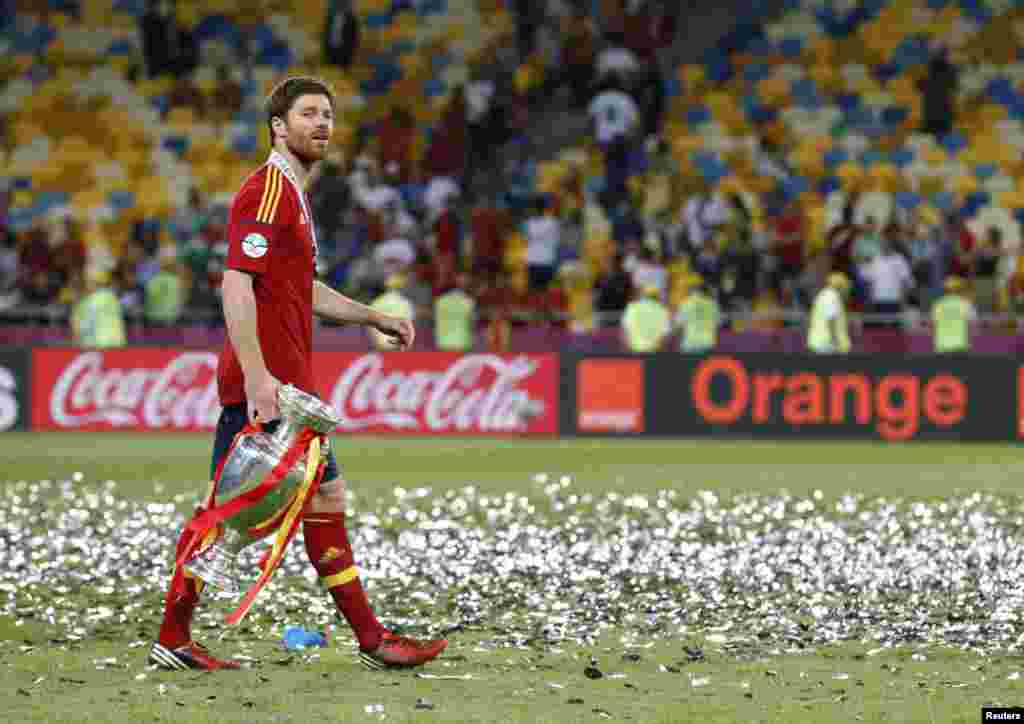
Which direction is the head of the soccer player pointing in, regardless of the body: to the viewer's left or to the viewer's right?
to the viewer's right

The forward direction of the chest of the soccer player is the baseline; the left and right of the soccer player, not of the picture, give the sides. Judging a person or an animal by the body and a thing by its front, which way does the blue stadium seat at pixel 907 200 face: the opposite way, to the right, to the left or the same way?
to the right

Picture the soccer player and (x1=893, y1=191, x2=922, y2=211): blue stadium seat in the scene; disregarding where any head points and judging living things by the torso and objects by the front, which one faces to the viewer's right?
the soccer player

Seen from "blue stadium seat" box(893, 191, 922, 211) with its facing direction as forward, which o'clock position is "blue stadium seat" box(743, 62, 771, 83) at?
"blue stadium seat" box(743, 62, 771, 83) is roughly at 4 o'clock from "blue stadium seat" box(893, 191, 922, 211).

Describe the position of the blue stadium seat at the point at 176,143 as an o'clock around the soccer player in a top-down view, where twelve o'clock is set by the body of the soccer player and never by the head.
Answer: The blue stadium seat is roughly at 9 o'clock from the soccer player.

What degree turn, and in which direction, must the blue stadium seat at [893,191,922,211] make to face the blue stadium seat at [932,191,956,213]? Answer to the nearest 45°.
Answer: approximately 90° to its left

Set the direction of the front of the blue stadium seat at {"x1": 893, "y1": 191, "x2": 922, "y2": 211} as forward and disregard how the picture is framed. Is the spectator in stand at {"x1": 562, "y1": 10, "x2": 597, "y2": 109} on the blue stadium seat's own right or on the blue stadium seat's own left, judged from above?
on the blue stadium seat's own right

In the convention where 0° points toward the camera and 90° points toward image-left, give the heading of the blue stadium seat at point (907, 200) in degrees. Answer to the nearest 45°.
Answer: approximately 0°

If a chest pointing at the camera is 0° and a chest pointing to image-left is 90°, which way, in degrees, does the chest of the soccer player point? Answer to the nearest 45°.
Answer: approximately 270°

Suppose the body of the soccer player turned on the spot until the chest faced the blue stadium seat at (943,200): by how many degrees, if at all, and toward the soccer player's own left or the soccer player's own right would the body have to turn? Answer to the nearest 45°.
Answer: approximately 45° to the soccer player's own left

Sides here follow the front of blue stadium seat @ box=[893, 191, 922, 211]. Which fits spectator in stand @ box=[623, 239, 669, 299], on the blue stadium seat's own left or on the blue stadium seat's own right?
on the blue stadium seat's own right

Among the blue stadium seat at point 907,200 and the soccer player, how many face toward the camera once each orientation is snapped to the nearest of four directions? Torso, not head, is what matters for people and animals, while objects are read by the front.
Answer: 1

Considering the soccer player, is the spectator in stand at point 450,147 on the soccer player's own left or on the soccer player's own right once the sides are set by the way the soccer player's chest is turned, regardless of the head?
on the soccer player's own left
